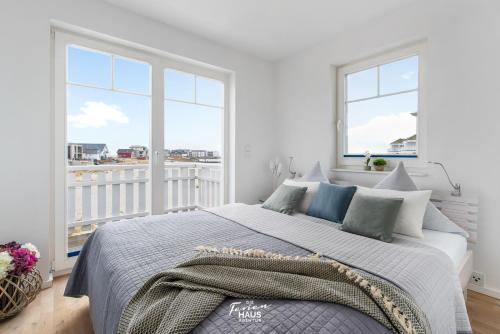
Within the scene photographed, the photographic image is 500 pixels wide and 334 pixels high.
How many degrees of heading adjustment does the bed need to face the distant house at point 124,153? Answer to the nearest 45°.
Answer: approximately 90° to its right

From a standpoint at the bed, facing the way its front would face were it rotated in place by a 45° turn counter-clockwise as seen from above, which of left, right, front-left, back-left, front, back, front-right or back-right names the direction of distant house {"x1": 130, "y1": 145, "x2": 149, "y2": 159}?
back-right

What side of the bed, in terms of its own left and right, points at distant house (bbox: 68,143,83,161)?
right

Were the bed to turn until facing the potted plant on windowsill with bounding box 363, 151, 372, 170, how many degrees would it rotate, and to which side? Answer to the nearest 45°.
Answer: approximately 180°

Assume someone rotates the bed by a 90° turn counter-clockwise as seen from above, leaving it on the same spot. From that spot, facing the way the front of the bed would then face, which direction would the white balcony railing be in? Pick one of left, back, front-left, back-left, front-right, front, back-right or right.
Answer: back

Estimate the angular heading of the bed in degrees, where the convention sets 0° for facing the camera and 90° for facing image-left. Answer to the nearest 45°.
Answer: approximately 45°

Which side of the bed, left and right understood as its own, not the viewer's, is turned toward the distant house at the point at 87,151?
right

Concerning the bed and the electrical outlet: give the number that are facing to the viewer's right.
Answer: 0

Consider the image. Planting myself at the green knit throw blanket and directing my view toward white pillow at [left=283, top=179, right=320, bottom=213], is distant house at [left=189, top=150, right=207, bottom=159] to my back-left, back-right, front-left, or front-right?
front-left

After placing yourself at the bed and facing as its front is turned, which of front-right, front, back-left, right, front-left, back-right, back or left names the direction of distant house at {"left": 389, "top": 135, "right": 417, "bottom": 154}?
back

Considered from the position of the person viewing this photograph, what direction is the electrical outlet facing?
facing the viewer and to the left of the viewer

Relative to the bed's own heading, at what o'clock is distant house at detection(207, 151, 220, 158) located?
The distant house is roughly at 4 o'clock from the bed.
